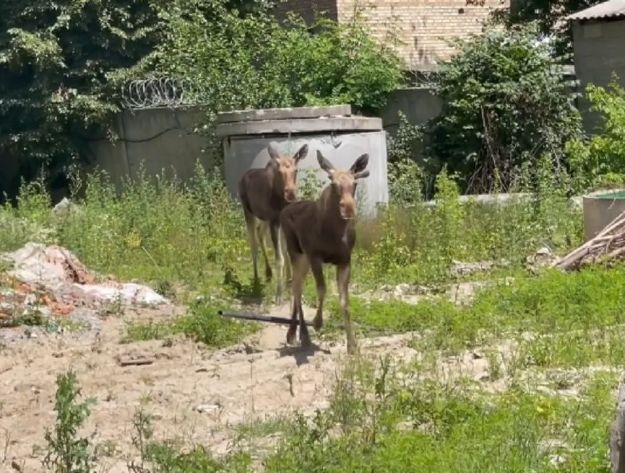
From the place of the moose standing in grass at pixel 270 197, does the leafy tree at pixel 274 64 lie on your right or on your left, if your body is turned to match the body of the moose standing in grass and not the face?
on your left

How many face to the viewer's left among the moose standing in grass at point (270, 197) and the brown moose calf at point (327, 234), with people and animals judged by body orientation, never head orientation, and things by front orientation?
0

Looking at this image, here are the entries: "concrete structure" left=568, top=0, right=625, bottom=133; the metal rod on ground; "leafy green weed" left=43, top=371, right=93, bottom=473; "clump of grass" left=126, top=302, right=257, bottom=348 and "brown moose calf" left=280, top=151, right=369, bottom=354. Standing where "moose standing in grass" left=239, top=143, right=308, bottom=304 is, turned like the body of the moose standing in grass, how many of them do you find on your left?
1

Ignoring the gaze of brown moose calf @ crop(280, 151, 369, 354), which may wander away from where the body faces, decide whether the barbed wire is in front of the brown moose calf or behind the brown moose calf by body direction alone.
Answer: behind

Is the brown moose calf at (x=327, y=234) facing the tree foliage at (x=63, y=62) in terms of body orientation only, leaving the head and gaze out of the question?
no

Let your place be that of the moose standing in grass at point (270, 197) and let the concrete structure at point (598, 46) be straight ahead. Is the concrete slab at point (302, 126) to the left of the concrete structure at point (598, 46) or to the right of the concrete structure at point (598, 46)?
left

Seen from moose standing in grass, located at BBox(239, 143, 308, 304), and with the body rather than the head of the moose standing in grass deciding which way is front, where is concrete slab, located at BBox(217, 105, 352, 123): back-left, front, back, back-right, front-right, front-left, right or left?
back-left

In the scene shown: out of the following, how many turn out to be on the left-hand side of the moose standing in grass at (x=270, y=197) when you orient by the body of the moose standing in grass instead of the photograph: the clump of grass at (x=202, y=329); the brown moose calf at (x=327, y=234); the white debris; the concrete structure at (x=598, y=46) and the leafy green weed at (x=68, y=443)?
1

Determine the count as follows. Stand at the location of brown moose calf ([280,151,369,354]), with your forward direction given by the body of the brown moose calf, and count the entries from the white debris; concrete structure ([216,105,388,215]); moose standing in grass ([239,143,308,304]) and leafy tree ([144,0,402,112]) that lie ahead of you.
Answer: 0

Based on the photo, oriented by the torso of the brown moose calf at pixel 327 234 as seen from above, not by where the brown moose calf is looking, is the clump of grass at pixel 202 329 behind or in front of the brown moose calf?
behind

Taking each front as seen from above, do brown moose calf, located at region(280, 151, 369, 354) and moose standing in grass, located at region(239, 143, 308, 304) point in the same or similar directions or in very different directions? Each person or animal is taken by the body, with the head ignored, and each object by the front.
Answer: same or similar directions

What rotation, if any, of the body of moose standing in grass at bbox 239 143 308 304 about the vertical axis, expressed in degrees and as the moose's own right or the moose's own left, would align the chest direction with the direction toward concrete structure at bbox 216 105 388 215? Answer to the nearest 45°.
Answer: approximately 135° to the moose's own left

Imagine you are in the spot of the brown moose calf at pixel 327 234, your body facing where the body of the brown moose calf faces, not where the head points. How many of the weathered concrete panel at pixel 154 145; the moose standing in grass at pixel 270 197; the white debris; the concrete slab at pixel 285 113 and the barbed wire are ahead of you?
0

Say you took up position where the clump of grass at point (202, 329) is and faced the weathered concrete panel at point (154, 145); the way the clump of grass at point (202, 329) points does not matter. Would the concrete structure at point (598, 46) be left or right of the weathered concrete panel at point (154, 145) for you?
right

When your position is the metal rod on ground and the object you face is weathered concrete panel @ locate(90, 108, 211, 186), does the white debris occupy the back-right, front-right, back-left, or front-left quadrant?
front-left

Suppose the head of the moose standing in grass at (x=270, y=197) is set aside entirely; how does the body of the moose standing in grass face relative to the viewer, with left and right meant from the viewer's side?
facing the viewer and to the right of the viewer
